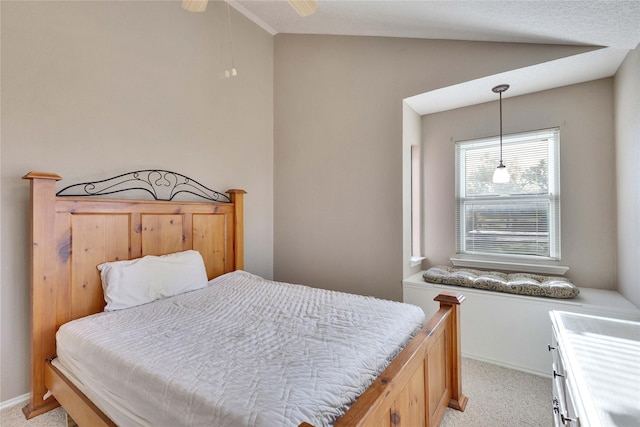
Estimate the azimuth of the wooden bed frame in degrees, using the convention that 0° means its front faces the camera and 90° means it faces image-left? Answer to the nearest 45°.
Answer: approximately 315°

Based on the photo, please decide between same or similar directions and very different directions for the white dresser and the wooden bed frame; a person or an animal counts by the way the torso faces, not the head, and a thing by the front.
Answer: very different directions

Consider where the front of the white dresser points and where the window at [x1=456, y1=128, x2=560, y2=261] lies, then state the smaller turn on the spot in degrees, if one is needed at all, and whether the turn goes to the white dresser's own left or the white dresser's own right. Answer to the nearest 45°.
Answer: approximately 90° to the white dresser's own right

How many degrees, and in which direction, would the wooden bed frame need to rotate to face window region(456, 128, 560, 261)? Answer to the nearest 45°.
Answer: approximately 45° to its left

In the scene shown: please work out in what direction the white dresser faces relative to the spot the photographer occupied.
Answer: facing to the left of the viewer

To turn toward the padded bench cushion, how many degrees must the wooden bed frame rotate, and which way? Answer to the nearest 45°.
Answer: approximately 45° to its left

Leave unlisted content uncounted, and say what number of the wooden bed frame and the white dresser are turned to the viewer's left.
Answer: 1
